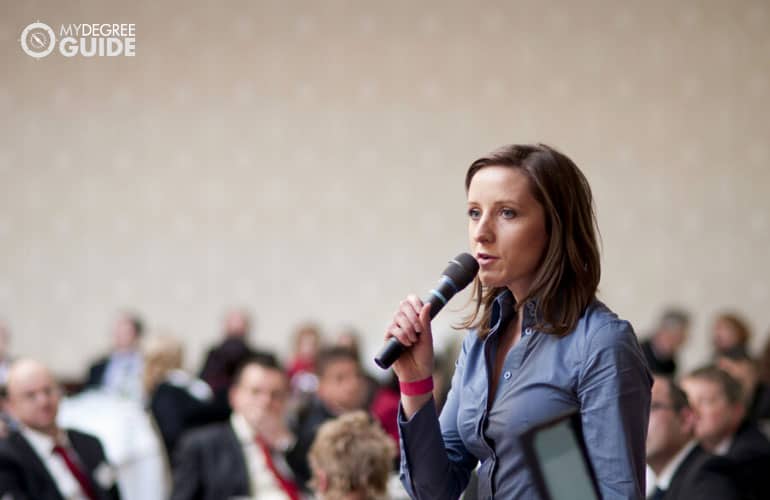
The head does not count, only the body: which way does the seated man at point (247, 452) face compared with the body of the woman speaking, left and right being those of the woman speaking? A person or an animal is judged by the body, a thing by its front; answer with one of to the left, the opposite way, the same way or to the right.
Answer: to the left

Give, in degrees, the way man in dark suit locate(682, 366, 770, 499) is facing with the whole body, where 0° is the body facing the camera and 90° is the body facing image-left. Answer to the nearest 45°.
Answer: approximately 45°

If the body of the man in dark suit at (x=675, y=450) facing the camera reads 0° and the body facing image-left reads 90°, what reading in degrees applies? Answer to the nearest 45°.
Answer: approximately 45°

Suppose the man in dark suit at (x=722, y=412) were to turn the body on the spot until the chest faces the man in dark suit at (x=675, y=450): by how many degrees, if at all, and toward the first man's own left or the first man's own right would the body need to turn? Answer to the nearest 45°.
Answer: approximately 45° to the first man's own left

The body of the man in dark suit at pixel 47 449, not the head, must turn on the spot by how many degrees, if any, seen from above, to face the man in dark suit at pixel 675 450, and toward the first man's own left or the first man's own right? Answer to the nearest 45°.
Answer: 0° — they already face them

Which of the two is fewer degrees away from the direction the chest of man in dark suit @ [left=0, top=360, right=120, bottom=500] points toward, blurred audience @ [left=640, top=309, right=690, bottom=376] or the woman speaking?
the woman speaking

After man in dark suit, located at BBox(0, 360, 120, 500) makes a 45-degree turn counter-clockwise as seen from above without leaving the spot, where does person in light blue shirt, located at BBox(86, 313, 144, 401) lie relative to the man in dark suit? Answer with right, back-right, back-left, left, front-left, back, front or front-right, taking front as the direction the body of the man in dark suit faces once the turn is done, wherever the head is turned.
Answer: left

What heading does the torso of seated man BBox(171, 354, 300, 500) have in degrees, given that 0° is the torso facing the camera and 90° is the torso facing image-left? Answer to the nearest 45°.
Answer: approximately 315°
